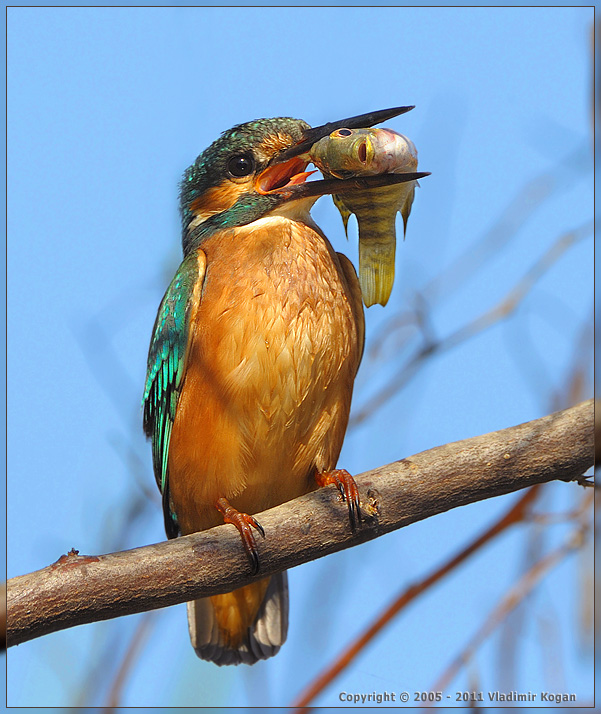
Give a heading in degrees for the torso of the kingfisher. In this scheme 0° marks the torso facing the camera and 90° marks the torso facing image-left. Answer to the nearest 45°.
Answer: approximately 315°
